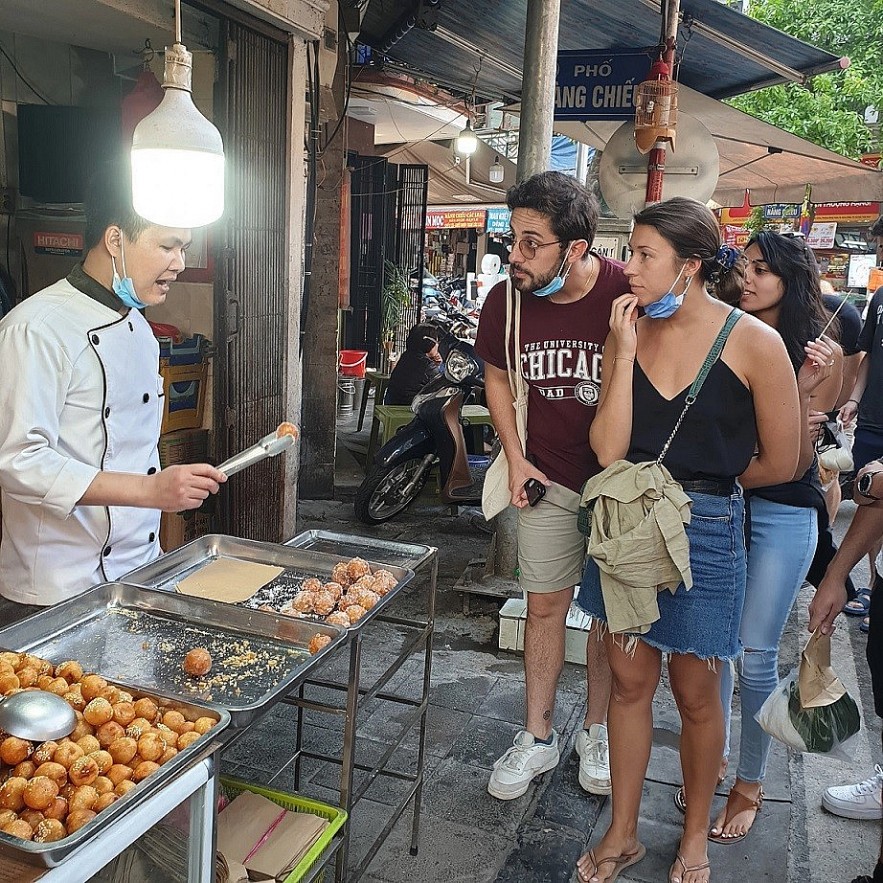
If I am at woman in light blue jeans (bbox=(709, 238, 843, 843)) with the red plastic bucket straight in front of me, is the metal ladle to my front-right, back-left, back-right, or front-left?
back-left

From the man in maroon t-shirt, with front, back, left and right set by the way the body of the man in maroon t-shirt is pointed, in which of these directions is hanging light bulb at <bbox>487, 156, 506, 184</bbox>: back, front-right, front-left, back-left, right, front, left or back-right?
back-right

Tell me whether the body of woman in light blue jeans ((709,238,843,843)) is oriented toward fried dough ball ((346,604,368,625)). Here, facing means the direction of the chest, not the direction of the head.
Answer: yes

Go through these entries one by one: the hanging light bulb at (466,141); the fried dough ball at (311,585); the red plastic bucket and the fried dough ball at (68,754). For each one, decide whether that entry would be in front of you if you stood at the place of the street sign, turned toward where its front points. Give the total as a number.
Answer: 2

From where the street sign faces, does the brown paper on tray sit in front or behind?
in front

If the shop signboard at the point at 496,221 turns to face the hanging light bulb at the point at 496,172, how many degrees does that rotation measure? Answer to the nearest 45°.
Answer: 0° — it already faces it

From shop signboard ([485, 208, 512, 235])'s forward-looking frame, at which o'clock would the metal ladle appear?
The metal ladle is roughly at 12 o'clock from the shop signboard.

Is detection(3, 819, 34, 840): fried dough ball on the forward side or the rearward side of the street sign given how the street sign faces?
on the forward side

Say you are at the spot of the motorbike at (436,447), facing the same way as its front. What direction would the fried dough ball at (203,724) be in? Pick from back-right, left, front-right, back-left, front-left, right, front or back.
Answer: front-left

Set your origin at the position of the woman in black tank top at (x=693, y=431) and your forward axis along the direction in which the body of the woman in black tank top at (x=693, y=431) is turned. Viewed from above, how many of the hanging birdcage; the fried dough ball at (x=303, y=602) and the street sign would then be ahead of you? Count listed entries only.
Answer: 1
